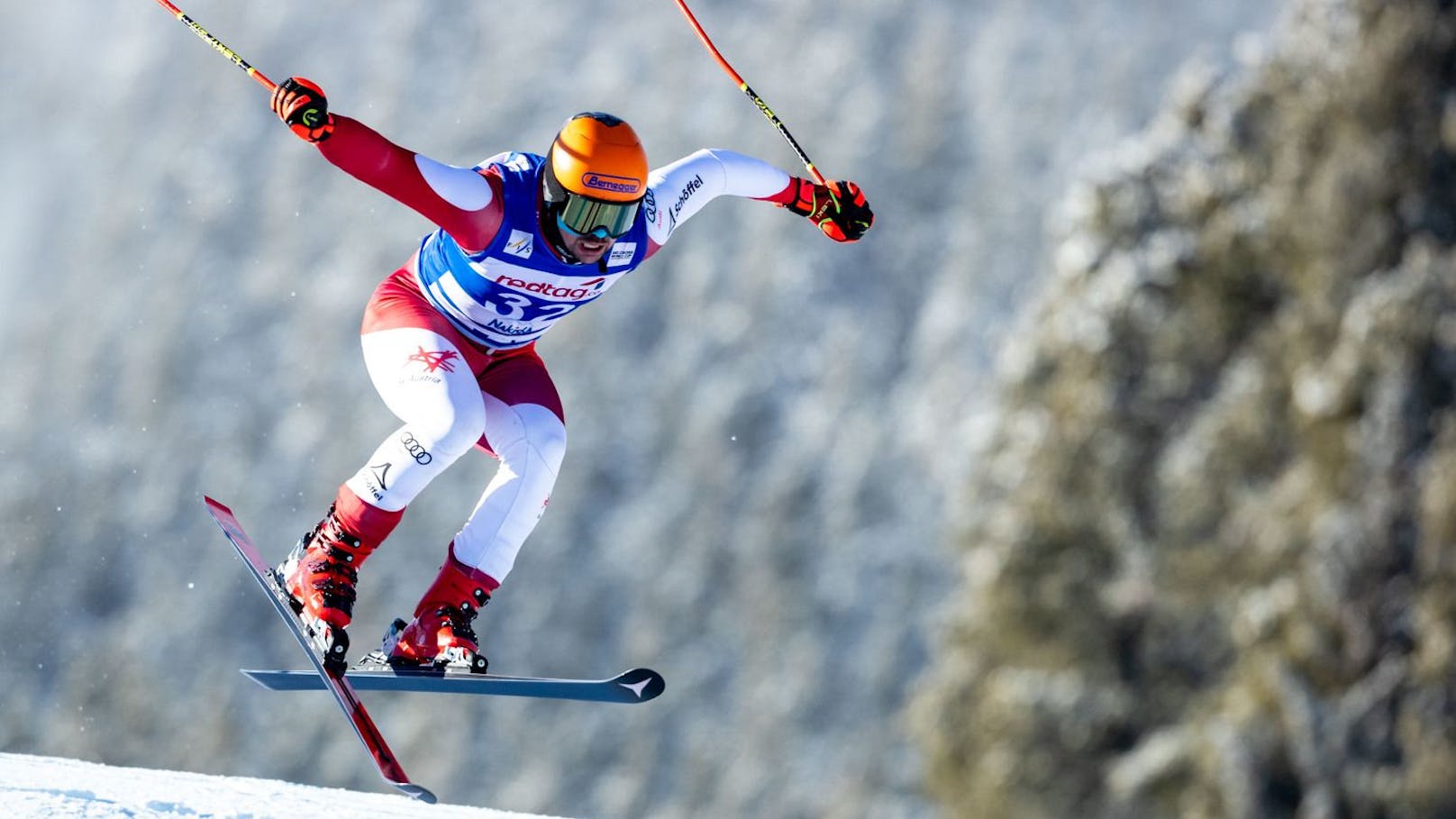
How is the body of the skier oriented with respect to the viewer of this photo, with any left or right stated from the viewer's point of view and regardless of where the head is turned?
facing the viewer and to the right of the viewer

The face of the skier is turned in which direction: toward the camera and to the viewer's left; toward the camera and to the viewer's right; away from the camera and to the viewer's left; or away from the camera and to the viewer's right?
toward the camera and to the viewer's right

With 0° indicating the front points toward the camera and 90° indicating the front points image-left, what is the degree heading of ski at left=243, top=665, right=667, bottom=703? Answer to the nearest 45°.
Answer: approximately 270°
